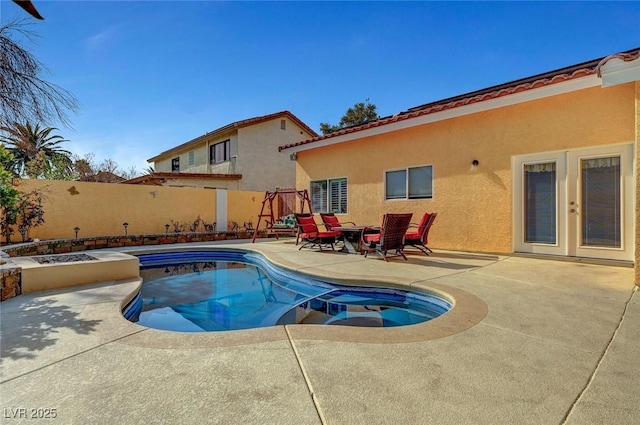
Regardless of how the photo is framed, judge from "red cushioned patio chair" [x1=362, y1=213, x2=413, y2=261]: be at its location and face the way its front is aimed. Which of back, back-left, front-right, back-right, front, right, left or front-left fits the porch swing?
front

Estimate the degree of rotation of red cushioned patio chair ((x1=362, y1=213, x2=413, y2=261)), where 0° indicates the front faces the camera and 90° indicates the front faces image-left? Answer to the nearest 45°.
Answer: approximately 135°

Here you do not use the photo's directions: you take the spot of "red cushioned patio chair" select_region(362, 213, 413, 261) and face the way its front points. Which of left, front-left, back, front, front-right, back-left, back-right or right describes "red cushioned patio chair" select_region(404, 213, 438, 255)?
right

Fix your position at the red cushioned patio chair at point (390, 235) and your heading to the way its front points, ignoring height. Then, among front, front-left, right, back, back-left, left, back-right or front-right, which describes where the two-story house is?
front

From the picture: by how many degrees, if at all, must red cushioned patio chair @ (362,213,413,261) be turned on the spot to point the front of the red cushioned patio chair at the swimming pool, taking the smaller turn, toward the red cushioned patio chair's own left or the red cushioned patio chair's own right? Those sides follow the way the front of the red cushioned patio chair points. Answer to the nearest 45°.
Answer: approximately 90° to the red cushioned patio chair's own left

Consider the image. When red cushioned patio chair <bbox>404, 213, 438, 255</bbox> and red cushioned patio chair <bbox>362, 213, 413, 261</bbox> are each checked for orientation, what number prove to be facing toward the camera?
0

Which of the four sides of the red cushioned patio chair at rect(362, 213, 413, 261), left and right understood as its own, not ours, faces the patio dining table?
front

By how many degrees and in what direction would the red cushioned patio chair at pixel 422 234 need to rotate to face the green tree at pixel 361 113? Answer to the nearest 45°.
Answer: approximately 90° to its right

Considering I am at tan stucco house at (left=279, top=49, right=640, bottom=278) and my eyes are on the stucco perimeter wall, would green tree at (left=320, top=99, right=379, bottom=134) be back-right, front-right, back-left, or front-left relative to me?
front-right

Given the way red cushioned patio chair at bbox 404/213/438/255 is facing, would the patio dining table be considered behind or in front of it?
in front

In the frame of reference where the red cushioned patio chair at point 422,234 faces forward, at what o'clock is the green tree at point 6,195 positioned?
The green tree is roughly at 11 o'clock from the red cushioned patio chair.

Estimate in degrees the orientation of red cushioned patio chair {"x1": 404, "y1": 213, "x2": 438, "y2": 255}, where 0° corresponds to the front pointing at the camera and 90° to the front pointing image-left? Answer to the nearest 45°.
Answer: approximately 90°

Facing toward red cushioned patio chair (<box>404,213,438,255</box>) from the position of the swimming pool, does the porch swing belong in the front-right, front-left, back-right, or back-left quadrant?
front-left

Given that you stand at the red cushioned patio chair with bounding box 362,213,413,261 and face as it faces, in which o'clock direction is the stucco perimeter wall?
The stucco perimeter wall is roughly at 11 o'clock from the red cushioned patio chair.

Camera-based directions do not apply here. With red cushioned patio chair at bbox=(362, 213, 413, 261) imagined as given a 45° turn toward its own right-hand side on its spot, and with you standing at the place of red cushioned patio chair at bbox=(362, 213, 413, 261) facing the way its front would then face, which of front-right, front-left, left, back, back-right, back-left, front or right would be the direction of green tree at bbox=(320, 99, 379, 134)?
front

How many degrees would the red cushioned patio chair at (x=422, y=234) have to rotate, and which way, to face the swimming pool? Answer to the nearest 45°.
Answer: approximately 45° to its left
